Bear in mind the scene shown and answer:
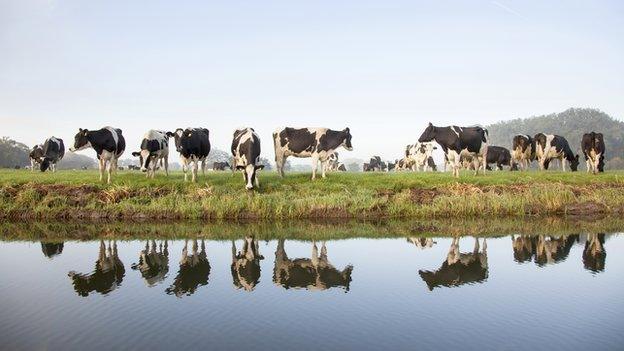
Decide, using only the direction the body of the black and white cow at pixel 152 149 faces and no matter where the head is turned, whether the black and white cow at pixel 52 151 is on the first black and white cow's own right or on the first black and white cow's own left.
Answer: on the first black and white cow's own right

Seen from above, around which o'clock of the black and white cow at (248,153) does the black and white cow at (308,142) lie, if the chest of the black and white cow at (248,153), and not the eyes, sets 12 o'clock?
the black and white cow at (308,142) is roughly at 8 o'clock from the black and white cow at (248,153).

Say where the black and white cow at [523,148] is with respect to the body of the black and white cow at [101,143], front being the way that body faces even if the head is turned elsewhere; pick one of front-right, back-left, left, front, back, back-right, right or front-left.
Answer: back-left

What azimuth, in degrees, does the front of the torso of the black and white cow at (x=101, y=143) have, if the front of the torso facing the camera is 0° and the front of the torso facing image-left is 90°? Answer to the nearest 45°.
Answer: approximately 45°

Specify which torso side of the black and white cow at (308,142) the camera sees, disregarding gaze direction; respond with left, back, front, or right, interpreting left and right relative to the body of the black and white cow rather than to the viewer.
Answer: right

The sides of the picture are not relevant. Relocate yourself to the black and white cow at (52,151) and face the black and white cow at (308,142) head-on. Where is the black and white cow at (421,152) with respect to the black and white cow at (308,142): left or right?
left
